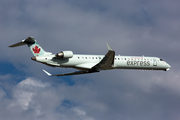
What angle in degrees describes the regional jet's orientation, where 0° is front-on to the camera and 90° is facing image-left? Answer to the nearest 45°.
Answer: approximately 225°
